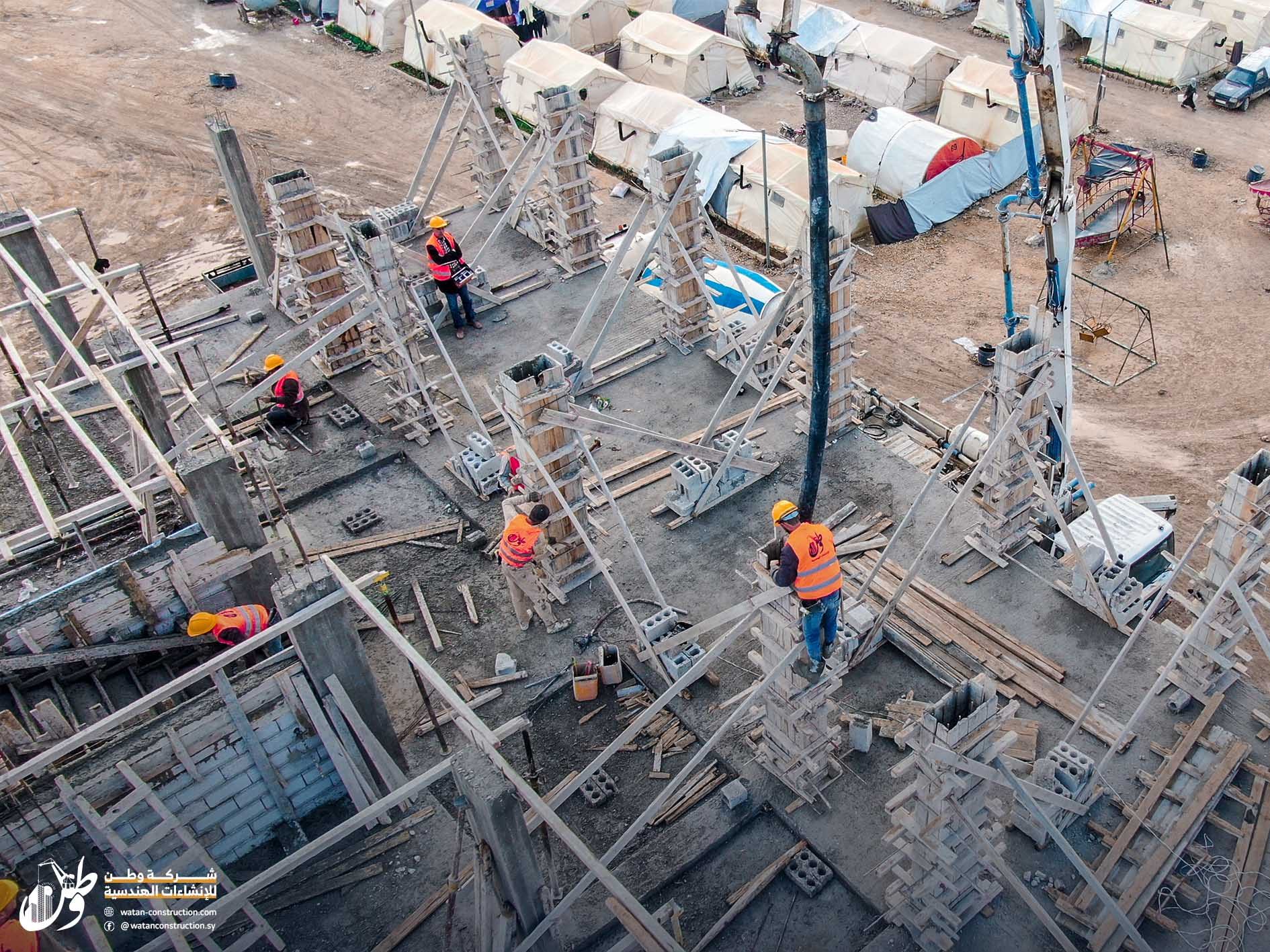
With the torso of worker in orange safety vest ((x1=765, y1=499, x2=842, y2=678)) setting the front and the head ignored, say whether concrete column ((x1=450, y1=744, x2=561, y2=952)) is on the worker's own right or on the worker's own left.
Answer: on the worker's own left

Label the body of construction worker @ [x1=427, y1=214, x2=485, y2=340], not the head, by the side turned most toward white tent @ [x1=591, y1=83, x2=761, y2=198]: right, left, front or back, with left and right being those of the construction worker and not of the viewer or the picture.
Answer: left

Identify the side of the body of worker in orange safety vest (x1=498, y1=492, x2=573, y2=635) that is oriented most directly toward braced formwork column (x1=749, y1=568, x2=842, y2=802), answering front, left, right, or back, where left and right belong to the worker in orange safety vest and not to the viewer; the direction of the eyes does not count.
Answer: right

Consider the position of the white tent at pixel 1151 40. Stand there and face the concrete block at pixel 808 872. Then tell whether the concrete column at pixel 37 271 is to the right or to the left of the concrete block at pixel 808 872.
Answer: right

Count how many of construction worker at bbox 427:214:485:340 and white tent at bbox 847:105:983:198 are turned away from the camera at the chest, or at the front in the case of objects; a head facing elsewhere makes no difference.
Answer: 0

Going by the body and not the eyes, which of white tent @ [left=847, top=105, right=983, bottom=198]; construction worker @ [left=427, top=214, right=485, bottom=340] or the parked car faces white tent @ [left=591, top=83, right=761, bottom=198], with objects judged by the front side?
the parked car

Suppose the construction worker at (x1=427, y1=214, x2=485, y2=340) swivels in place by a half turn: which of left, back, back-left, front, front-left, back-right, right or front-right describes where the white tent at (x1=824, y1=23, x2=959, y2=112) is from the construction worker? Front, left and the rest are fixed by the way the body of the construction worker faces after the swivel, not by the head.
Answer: right

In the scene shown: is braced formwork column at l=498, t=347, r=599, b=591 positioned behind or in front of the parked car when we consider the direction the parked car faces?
in front

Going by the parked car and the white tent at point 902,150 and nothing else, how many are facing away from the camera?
0

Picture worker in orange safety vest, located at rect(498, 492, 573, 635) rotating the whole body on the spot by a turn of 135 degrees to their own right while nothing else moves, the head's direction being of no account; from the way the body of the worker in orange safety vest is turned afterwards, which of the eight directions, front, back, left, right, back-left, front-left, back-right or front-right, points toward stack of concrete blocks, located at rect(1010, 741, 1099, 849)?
front-left

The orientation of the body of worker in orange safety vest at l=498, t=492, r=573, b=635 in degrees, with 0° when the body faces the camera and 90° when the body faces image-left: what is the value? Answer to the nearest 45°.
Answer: approximately 225°

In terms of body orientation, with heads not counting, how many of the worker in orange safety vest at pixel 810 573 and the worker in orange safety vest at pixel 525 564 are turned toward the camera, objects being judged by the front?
0

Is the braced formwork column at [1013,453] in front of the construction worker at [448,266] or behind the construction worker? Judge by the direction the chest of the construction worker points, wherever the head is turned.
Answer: in front

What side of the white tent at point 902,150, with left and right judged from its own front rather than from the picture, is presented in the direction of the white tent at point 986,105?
left

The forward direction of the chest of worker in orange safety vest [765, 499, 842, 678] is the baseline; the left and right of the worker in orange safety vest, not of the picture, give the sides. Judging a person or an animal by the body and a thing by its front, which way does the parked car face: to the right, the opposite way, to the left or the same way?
to the left

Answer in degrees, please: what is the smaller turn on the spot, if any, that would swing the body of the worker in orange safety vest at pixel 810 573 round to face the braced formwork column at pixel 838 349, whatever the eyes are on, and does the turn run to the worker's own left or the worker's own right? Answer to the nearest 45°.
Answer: approximately 45° to the worker's own right

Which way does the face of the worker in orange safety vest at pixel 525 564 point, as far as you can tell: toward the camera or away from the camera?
away from the camera

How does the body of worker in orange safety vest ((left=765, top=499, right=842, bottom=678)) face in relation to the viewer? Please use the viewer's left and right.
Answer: facing away from the viewer and to the left of the viewer
